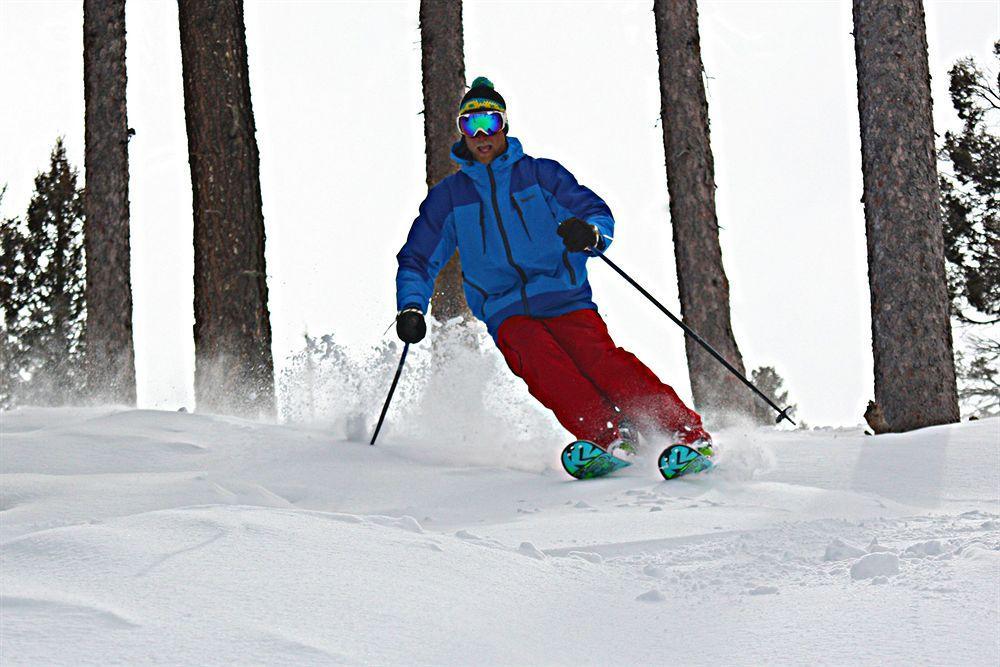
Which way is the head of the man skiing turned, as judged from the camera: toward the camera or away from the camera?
toward the camera

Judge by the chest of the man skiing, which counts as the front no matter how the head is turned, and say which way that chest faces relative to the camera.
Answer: toward the camera

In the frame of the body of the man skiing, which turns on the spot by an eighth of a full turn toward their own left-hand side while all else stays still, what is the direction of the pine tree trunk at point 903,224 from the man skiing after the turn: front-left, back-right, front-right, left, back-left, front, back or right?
left

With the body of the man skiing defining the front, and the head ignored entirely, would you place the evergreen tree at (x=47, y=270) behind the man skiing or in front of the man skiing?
behind
